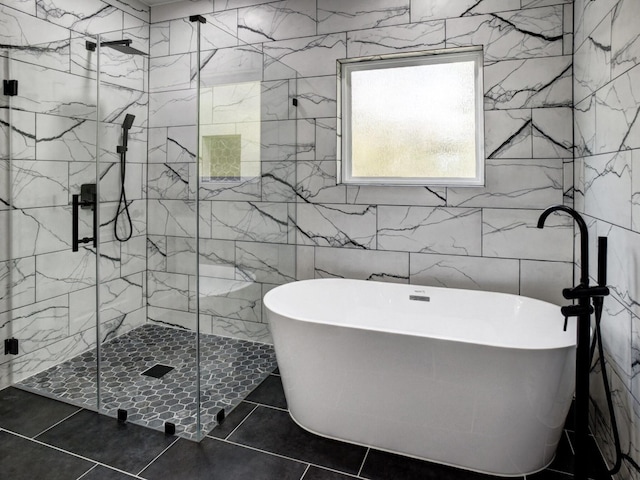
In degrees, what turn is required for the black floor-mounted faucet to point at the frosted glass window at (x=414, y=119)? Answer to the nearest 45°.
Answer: approximately 45° to its right

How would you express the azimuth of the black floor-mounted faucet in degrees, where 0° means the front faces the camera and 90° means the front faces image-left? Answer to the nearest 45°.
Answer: approximately 90°

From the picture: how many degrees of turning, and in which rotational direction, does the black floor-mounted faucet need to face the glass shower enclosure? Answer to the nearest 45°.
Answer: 0° — it already faces it

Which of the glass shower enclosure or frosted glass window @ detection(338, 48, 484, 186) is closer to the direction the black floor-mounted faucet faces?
the glass shower enclosure
